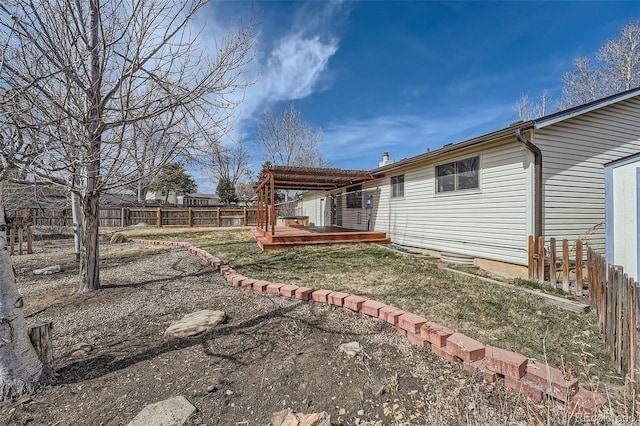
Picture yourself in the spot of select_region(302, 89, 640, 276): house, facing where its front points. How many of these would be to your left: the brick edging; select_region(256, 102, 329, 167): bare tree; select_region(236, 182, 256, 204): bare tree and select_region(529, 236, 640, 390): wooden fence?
2

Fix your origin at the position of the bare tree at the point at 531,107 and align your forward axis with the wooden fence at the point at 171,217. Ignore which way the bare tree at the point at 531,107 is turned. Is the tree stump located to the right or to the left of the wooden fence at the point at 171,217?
left

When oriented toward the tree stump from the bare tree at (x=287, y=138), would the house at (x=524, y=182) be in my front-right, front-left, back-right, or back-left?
front-left

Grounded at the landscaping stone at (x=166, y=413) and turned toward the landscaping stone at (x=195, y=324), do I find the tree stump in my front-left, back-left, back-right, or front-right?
front-left

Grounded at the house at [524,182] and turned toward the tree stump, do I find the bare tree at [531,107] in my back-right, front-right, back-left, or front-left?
back-right
